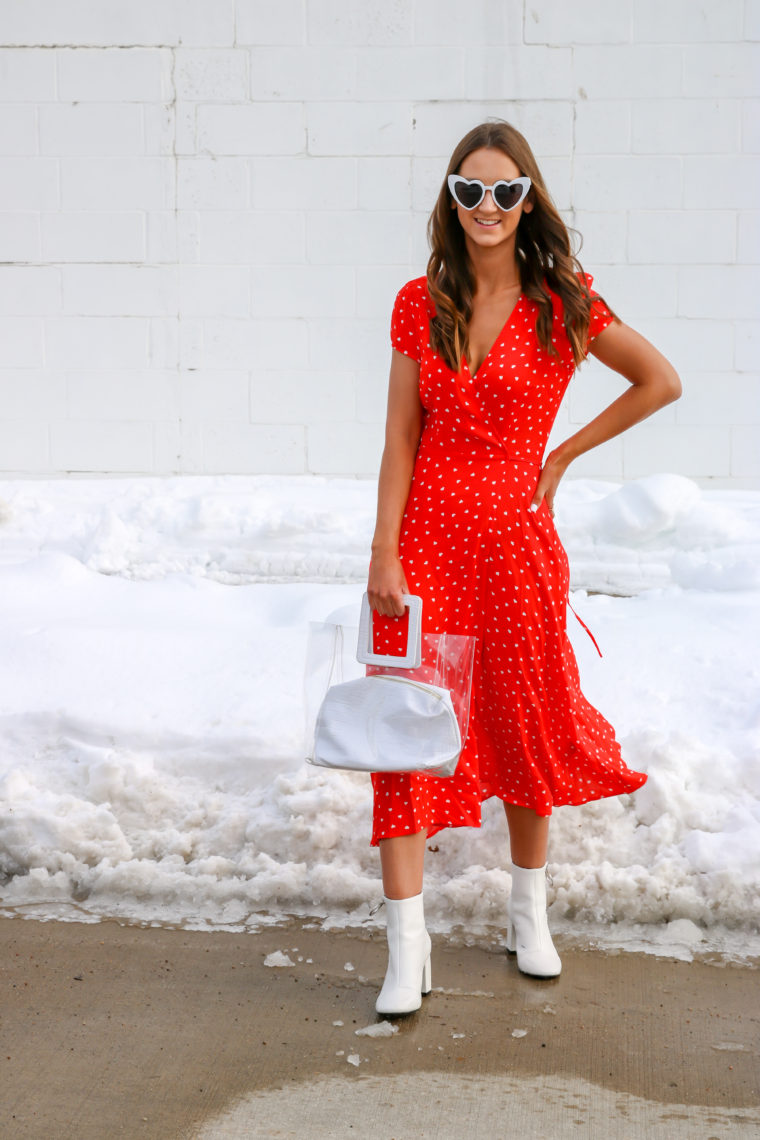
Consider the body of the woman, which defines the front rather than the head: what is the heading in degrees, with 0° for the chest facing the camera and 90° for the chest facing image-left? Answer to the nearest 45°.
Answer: approximately 0°
